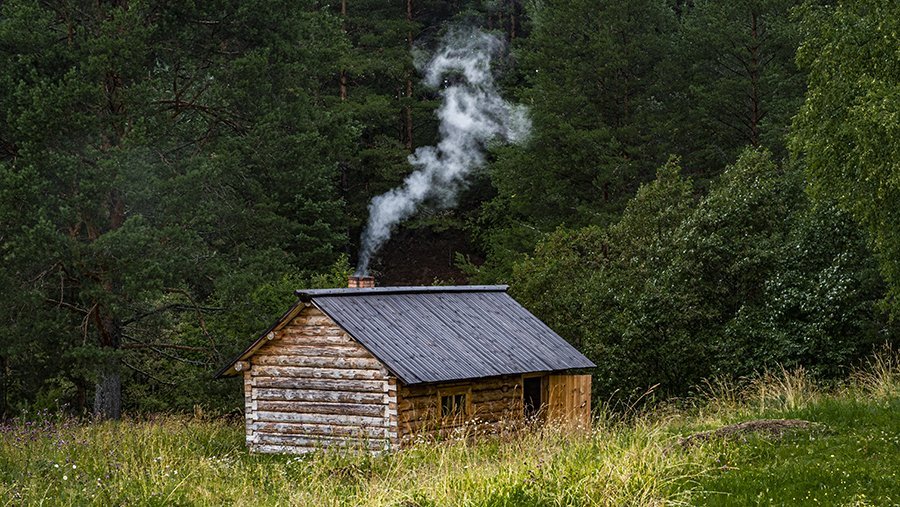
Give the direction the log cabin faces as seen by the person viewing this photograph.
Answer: facing the viewer and to the right of the viewer
